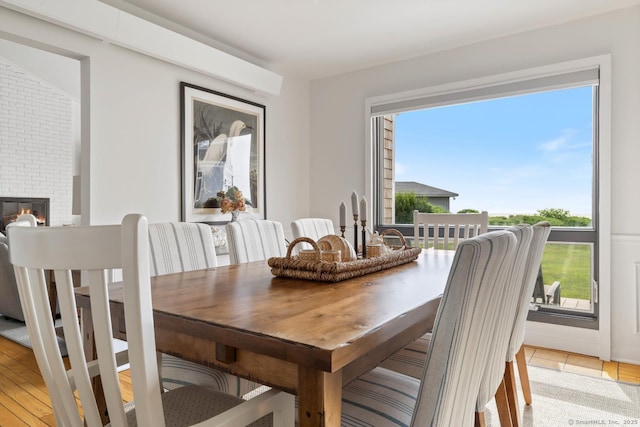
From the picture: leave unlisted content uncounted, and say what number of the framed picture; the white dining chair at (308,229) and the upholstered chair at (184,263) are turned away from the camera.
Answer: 0

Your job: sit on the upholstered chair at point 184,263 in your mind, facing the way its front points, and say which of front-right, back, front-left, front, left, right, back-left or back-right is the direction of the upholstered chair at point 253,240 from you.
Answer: left

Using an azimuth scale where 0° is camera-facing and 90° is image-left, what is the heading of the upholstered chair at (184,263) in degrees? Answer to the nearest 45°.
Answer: approximately 315°

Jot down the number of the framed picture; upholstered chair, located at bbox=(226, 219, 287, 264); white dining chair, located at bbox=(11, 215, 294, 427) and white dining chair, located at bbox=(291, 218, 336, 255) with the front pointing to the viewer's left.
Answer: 0

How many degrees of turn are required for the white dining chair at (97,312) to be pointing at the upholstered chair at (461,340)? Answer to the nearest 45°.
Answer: approximately 45° to its right

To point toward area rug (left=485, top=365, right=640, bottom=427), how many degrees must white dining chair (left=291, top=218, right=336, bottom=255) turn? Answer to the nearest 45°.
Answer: approximately 45° to its left

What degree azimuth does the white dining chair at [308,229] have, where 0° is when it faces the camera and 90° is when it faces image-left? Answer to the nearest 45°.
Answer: approximately 315°

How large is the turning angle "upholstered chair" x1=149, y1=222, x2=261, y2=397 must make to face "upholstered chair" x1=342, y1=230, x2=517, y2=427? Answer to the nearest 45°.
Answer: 0° — it already faces it

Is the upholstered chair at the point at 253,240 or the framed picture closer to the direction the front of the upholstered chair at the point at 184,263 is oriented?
the upholstered chair

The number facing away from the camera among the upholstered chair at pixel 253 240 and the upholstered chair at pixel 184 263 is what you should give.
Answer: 0

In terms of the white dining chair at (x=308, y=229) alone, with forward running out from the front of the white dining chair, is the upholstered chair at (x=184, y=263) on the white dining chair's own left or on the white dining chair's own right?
on the white dining chair's own right

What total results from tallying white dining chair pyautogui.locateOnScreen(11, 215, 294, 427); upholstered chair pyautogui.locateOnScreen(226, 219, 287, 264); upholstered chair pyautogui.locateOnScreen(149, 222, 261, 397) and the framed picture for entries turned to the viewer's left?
0

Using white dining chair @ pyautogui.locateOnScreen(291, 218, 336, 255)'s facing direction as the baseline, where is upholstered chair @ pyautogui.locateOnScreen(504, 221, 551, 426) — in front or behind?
in front

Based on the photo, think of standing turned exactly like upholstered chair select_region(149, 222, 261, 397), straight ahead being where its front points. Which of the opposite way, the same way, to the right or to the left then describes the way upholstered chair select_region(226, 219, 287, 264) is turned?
the same way

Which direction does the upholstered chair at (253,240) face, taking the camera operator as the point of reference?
facing the viewer and to the right of the viewer

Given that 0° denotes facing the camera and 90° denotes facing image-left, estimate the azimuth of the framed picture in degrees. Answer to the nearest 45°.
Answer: approximately 315°

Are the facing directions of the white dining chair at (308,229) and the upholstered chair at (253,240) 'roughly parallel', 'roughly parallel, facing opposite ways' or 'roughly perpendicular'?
roughly parallel

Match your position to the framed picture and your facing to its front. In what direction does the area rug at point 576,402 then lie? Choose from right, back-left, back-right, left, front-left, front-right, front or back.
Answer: front

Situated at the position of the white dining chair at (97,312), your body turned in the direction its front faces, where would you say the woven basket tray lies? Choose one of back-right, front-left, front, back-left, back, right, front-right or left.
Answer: front
